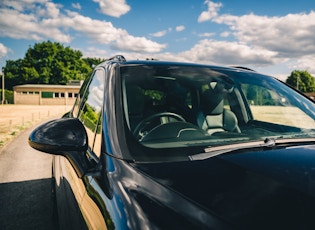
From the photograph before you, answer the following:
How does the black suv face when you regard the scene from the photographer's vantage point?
facing the viewer and to the right of the viewer
